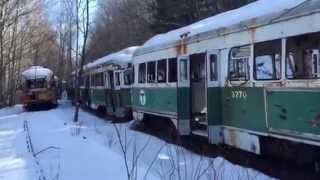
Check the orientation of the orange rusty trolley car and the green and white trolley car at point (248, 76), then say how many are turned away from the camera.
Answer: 0

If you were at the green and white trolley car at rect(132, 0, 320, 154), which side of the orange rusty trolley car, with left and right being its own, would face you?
front

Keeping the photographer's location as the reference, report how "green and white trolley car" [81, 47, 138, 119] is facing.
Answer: facing the viewer and to the right of the viewer

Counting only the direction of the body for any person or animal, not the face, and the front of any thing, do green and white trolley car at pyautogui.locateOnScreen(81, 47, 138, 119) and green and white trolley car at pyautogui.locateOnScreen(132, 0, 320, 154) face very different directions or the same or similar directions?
same or similar directions

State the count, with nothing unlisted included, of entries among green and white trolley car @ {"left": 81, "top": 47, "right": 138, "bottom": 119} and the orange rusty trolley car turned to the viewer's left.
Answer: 0

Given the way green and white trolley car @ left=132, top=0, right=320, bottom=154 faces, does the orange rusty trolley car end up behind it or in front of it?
behind

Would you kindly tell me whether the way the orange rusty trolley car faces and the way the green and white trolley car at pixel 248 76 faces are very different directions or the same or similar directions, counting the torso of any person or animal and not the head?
same or similar directions

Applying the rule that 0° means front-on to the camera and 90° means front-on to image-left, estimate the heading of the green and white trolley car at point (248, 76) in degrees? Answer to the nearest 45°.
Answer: approximately 315°

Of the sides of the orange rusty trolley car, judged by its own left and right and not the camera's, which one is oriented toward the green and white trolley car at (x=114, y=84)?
front

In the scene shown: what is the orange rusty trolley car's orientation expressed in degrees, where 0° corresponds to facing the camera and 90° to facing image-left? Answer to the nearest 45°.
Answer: approximately 0°
